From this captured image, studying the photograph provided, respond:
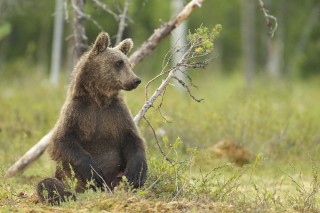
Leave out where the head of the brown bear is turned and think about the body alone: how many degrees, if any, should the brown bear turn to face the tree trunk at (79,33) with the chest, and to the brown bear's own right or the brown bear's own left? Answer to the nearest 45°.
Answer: approximately 135° to the brown bear's own left

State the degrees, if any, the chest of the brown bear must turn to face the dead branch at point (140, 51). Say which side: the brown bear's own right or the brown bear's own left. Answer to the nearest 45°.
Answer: approximately 135° to the brown bear's own left

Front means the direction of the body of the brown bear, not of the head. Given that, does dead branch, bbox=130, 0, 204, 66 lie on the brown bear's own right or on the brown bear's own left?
on the brown bear's own left

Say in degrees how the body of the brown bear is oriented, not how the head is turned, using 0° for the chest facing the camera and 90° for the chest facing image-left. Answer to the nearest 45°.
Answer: approximately 315°
